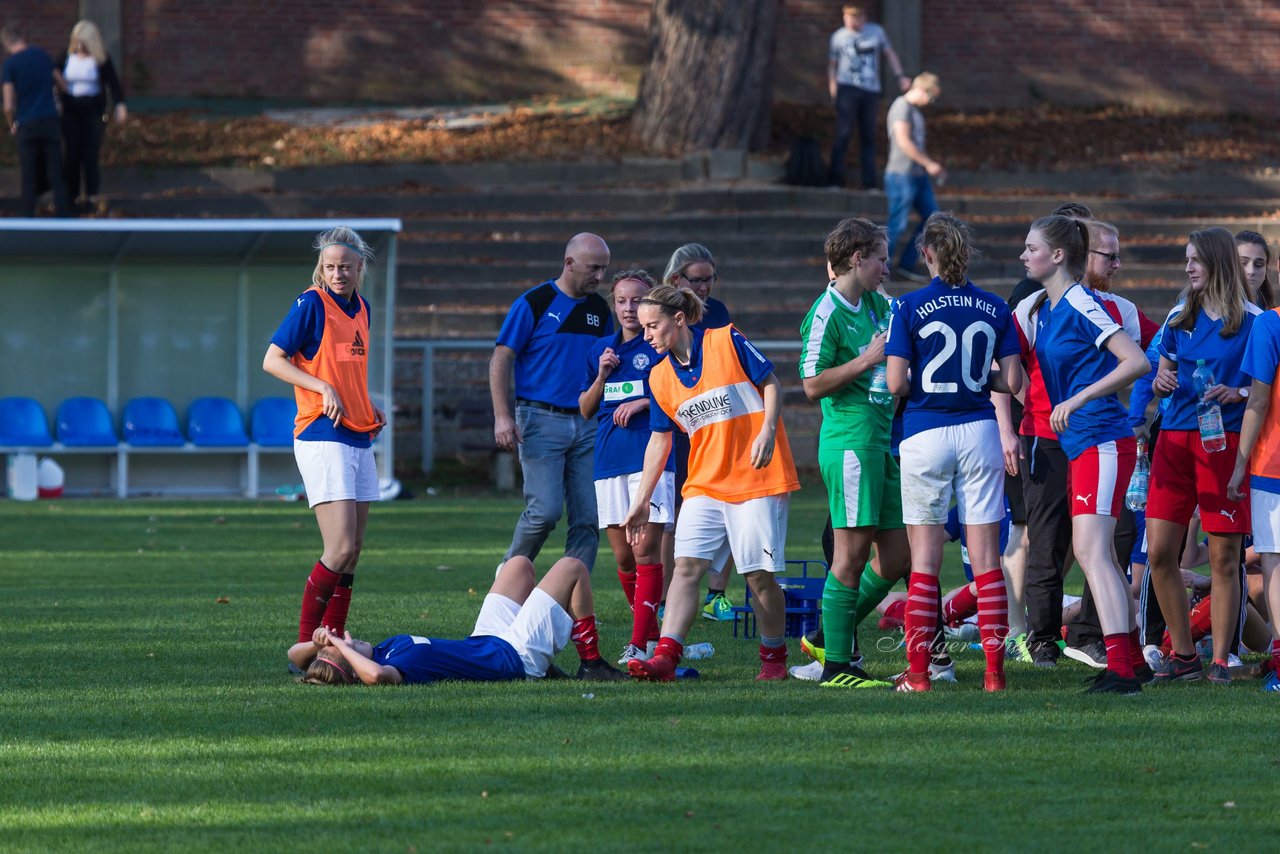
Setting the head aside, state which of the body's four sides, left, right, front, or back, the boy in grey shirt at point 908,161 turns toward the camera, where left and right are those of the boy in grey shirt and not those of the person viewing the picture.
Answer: right

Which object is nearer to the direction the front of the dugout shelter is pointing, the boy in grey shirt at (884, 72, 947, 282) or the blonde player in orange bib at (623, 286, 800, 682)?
the blonde player in orange bib

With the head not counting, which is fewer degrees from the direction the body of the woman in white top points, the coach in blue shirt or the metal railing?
the coach in blue shirt

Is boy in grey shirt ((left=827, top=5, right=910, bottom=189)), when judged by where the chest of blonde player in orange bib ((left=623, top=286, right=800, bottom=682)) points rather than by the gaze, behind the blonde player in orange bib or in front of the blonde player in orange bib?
behind

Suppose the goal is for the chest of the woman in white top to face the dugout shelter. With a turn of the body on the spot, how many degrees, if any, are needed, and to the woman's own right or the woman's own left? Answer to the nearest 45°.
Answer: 0° — they already face it

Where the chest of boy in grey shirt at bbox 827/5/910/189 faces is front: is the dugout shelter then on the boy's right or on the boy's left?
on the boy's right

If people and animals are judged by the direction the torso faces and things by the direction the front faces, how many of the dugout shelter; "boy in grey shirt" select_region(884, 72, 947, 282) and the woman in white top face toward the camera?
2

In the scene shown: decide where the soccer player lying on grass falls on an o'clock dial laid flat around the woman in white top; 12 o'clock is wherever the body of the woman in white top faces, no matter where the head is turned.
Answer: The soccer player lying on grass is roughly at 12 o'clock from the woman in white top.

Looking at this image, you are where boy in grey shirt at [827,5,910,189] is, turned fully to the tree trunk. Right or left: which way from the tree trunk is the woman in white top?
left

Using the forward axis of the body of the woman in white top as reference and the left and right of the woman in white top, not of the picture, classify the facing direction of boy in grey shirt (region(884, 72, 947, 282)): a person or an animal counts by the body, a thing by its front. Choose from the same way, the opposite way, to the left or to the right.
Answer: to the left

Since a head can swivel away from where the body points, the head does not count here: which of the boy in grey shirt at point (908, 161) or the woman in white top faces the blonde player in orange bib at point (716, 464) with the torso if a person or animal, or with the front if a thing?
the woman in white top

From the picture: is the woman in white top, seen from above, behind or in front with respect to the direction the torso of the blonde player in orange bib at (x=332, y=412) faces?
behind

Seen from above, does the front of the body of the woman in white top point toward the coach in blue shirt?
yes

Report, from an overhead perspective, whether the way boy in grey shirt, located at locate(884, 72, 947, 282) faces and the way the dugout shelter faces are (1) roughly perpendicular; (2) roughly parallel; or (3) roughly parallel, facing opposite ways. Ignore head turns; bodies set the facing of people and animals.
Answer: roughly perpendicular

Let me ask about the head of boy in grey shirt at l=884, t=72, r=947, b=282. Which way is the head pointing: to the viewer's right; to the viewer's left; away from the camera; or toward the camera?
to the viewer's right
